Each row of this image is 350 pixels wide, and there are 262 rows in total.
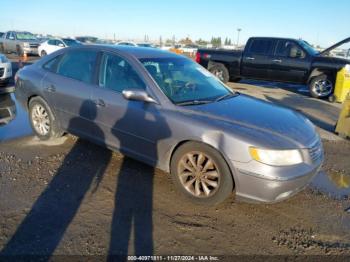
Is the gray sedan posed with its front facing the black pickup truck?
no

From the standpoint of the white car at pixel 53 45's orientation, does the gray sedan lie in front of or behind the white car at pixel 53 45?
in front

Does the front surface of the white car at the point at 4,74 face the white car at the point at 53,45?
no

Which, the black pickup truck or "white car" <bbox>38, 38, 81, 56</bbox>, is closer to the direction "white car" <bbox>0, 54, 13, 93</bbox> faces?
the black pickup truck

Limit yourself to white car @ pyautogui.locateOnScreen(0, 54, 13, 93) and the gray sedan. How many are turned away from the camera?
0

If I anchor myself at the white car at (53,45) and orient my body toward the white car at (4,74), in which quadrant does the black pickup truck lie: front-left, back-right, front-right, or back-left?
front-left

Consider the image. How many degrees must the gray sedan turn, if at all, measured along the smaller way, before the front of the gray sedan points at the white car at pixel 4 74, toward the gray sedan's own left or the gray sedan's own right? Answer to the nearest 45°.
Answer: approximately 180°

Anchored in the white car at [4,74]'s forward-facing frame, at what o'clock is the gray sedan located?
The gray sedan is roughly at 1 o'clock from the white car.

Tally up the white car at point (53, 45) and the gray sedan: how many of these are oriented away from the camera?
0

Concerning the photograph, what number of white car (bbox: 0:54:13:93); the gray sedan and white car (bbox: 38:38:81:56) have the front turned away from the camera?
0

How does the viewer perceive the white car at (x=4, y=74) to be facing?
facing the viewer and to the right of the viewer

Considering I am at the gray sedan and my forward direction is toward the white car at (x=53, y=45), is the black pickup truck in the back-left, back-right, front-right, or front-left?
front-right

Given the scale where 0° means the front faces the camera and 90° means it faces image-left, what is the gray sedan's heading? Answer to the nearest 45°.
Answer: approximately 315°
